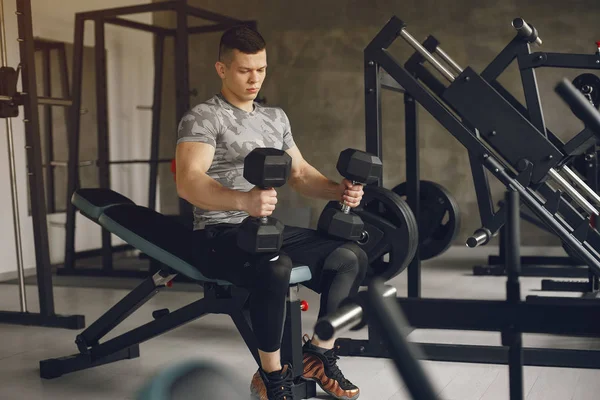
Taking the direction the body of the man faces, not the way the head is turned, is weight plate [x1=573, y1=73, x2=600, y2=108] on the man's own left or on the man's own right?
on the man's own left

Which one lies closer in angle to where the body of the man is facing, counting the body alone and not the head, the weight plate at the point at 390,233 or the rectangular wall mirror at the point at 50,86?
the weight plate

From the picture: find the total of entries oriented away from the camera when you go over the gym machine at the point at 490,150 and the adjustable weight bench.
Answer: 0

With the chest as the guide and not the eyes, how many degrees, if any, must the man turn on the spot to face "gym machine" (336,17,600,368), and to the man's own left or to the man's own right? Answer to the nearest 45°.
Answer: approximately 90° to the man's own left

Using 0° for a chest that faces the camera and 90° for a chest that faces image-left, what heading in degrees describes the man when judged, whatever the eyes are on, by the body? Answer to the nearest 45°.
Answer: approximately 315°
